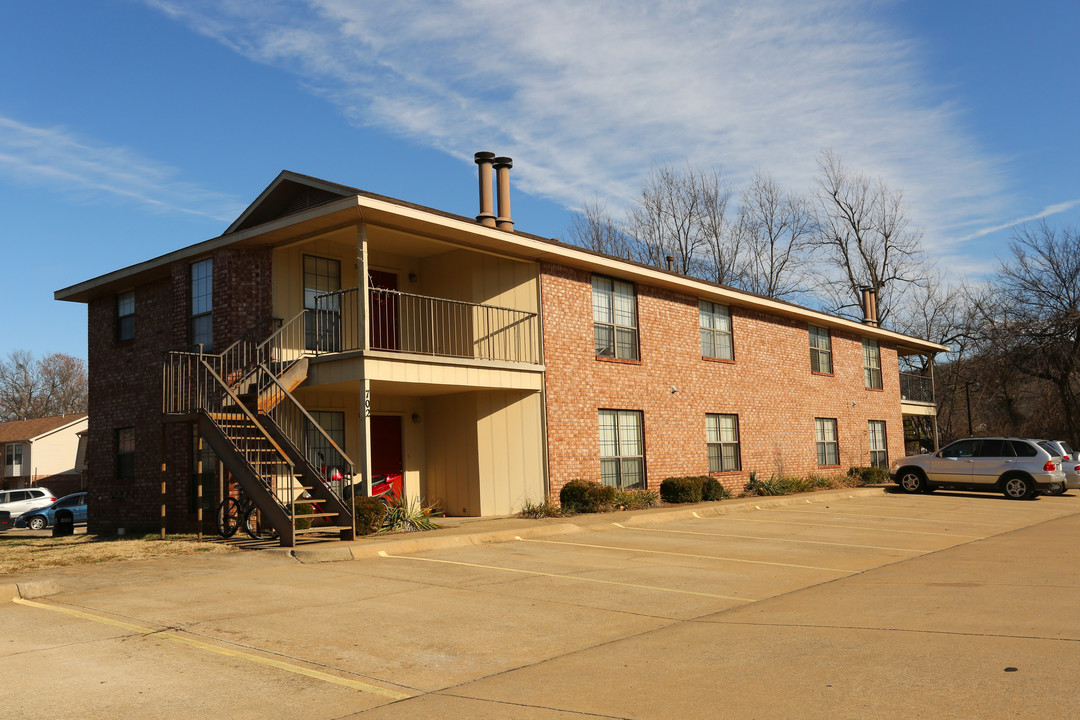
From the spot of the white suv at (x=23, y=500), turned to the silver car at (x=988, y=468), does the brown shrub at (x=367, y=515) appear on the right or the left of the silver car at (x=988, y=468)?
right

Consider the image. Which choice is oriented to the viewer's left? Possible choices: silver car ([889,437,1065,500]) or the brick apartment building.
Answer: the silver car

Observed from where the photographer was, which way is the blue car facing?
facing the viewer and to the left of the viewer

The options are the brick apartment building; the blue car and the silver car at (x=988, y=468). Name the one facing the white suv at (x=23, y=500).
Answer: the silver car

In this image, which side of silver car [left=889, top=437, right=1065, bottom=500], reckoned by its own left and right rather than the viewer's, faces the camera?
left

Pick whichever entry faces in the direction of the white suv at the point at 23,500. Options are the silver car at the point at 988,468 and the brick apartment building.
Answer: the silver car

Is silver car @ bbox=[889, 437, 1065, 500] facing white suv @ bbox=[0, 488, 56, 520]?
yes
